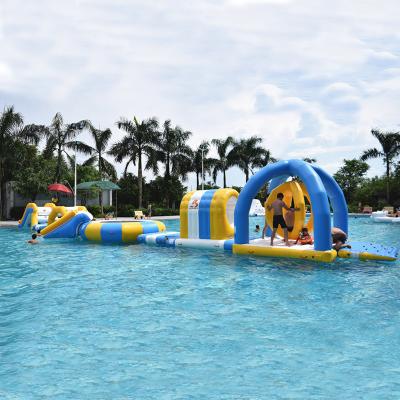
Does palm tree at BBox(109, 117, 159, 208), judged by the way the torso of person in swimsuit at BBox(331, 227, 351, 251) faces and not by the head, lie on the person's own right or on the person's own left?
on the person's own right

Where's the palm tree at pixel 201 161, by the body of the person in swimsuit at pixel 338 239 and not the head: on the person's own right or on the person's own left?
on the person's own right
